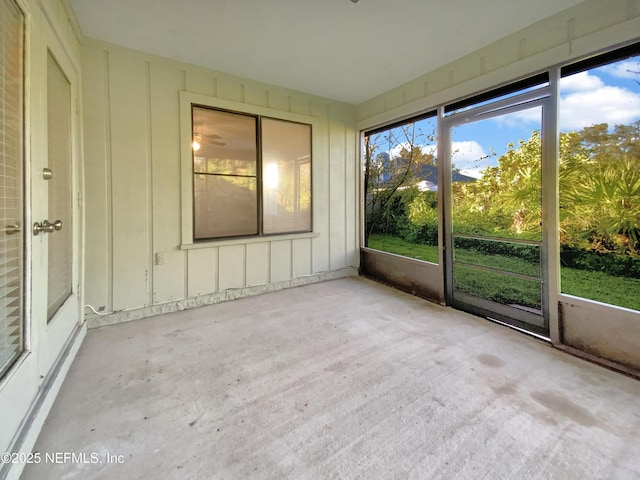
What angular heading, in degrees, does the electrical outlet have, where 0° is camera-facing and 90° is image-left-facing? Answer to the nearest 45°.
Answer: approximately 0°

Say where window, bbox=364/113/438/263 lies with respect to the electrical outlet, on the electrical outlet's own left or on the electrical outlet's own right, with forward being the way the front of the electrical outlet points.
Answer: on the electrical outlet's own left

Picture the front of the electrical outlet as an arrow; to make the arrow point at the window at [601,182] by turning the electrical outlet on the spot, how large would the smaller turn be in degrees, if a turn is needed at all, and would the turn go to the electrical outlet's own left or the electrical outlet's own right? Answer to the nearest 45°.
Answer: approximately 45° to the electrical outlet's own left

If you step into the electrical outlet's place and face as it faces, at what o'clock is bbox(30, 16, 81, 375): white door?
The white door is roughly at 1 o'clock from the electrical outlet.

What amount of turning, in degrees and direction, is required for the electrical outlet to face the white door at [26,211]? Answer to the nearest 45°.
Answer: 0° — it already faces it

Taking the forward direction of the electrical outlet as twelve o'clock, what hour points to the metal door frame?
The metal door frame is roughly at 10 o'clock from the electrical outlet.
